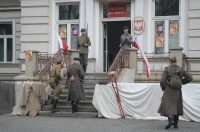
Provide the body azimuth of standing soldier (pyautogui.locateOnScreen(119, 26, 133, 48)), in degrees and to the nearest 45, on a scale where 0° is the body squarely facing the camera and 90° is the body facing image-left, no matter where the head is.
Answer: approximately 0°

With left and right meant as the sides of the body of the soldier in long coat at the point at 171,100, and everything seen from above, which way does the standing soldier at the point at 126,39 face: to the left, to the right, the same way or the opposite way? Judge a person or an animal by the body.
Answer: the opposite way

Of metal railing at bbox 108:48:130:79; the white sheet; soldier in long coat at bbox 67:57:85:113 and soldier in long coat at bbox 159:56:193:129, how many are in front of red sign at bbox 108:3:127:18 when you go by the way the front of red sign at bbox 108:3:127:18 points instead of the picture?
4

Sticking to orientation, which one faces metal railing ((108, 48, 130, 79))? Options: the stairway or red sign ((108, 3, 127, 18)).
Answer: the red sign

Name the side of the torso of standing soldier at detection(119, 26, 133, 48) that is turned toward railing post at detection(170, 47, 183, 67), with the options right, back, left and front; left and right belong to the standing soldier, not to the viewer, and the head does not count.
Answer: left

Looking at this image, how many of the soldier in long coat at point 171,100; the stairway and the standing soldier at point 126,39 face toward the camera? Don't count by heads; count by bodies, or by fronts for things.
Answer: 2

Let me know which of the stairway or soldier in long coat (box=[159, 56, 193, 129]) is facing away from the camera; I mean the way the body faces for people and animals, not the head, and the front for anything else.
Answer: the soldier in long coat

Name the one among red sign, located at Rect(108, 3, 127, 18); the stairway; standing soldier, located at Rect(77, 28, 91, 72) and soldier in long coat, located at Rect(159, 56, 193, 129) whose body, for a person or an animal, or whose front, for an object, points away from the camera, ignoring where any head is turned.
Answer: the soldier in long coat

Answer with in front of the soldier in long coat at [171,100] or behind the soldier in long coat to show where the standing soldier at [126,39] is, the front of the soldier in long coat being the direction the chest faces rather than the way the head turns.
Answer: in front

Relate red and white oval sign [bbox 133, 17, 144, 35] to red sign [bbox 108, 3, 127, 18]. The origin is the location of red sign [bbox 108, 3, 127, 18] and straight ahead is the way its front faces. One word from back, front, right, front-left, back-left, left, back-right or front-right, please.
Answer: front-left

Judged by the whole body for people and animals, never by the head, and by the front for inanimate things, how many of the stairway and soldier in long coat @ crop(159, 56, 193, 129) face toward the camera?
1

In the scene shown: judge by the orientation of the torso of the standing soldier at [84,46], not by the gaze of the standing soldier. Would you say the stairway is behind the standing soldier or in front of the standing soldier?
in front

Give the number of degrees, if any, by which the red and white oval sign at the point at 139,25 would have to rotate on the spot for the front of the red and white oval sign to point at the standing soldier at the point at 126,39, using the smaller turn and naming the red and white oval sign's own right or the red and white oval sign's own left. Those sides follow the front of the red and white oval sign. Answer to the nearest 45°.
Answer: approximately 45° to the red and white oval sign's own right

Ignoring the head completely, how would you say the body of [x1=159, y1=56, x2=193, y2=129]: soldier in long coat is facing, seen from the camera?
away from the camera

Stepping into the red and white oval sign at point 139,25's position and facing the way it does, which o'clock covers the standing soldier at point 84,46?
The standing soldier is roughly at 2 o'clock from the red and white oval sign.
